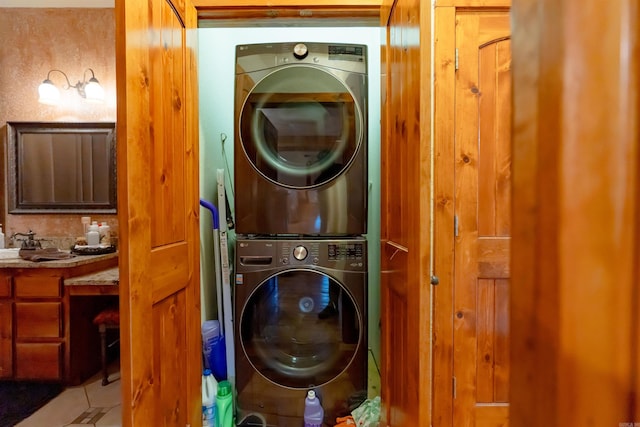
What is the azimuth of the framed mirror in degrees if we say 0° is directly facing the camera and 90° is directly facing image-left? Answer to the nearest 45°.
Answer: approximately 0°

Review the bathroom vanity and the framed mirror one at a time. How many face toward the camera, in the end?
2

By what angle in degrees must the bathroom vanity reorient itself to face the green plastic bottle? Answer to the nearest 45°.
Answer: approximately 45° to its left

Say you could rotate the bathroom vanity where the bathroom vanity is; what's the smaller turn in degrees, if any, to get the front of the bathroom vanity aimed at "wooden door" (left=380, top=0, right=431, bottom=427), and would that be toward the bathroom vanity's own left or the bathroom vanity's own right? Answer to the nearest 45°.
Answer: approximately 45° to the bathroom vanity's own left

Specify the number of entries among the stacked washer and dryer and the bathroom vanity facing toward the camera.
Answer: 2

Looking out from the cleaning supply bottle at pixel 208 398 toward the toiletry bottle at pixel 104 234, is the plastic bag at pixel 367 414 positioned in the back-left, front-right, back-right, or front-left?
back-right
